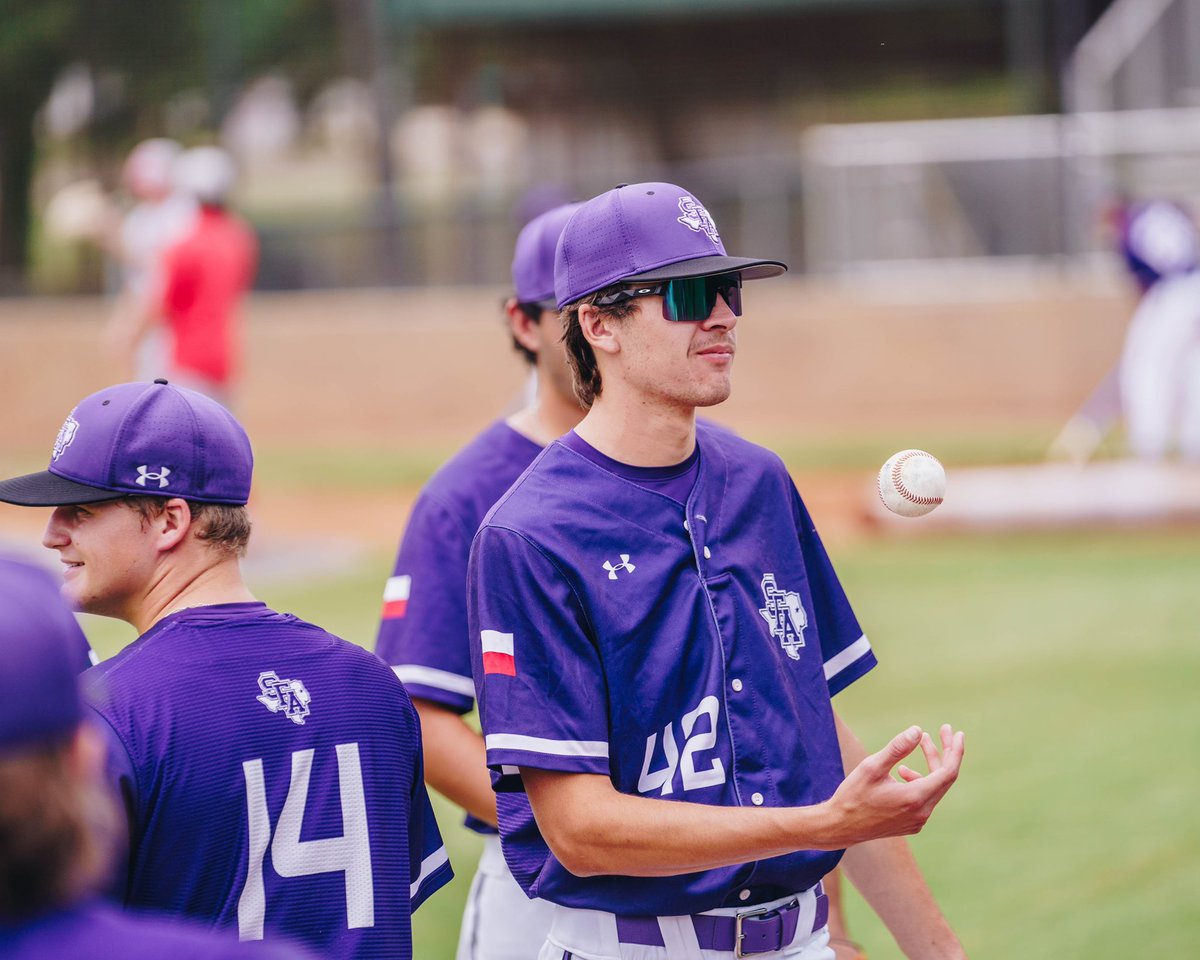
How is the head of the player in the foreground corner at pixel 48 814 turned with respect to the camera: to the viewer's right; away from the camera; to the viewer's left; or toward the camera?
away from the camera

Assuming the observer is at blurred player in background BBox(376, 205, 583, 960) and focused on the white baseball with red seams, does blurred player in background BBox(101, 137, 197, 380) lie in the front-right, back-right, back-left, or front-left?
back-left

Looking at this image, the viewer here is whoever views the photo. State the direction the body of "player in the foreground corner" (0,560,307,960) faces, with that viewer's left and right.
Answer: facing away from the viewer and to the right of the viewer

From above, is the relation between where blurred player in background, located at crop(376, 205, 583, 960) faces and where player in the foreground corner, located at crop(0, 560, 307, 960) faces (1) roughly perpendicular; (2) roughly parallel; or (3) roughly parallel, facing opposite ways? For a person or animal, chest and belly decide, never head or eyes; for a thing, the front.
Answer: roughly perpendicular

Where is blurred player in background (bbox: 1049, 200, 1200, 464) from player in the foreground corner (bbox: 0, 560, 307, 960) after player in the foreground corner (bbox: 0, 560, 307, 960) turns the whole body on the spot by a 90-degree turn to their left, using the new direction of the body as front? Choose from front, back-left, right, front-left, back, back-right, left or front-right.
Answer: right

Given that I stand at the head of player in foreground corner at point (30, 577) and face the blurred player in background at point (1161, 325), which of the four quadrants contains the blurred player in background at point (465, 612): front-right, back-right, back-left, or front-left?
front-left

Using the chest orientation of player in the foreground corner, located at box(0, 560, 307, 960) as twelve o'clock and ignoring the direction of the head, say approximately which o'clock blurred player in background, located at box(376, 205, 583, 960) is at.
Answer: blurred player in background, located at box(376, 205, 583, 960) is roughly at 11 o'clock from player in the foreground corner, located at box(0, 560, 307, 960).

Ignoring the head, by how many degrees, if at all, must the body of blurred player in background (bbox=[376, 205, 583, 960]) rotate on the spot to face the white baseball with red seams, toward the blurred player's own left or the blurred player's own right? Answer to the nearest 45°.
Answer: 0° — they already face it

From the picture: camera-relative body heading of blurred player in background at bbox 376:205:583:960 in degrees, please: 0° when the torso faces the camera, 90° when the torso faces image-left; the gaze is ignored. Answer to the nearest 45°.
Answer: approximately 315°
